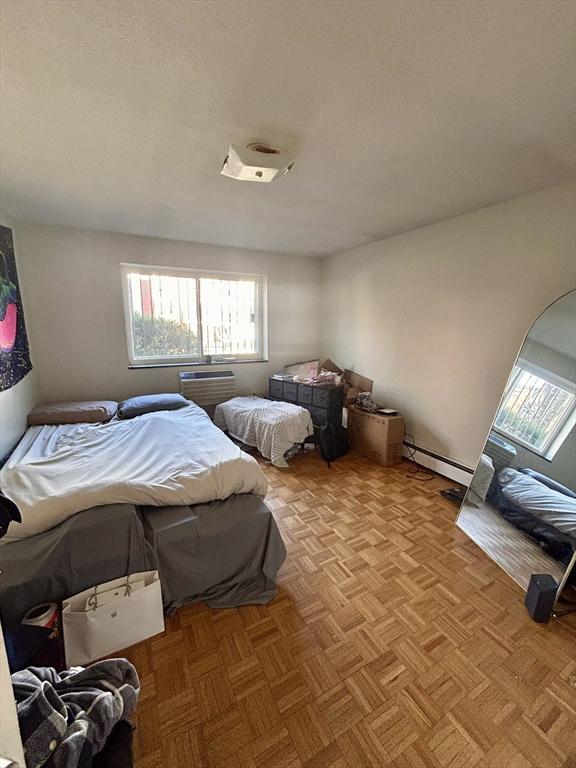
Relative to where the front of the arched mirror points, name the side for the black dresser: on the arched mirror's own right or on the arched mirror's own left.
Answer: on the arched mirror's own right

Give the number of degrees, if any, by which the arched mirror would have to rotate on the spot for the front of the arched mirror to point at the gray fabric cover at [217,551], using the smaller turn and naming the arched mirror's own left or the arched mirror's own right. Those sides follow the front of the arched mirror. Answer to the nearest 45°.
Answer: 0° — it already faces it

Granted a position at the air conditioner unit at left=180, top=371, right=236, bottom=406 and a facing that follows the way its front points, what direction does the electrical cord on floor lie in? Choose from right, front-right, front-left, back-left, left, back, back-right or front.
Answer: front-left

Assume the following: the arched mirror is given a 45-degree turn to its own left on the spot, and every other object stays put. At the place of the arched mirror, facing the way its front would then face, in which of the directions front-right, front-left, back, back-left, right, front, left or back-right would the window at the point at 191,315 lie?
right

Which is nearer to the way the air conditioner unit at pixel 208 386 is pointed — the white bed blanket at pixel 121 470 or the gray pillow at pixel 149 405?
the white bed blanket

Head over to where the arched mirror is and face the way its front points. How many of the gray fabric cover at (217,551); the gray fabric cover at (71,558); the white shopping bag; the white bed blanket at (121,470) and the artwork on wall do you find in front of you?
5

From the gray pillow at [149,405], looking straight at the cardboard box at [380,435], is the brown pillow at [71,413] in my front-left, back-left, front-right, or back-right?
back-right

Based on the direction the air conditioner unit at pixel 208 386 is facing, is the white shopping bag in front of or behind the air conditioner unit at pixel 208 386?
in front

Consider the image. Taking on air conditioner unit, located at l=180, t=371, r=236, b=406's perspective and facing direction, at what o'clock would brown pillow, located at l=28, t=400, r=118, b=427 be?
The brown pillow is roughly at 2 o'clock from the air conditioner unit.

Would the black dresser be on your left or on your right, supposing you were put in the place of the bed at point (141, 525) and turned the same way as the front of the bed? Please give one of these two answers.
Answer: on your left

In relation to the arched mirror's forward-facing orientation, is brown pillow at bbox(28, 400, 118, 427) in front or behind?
in front

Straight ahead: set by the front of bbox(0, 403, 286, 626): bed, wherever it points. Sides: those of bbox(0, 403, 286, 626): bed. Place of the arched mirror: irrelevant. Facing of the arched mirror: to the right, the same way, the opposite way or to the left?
to the right

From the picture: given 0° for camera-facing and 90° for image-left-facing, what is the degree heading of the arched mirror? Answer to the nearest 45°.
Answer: approximately 45°

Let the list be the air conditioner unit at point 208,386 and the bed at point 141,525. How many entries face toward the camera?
2
